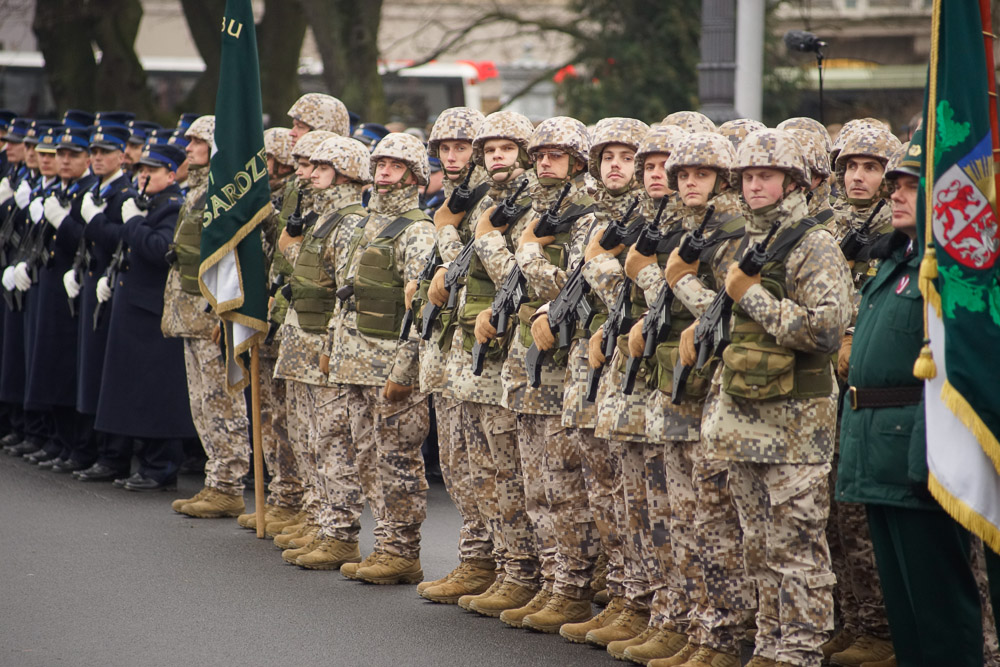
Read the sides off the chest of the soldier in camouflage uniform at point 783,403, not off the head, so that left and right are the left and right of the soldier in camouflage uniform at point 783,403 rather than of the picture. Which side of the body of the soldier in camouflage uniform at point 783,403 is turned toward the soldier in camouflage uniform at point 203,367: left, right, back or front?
right

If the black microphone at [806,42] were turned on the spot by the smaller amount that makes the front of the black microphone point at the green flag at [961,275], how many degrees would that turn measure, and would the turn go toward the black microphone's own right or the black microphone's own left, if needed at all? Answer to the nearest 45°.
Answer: approximately 90° to the black microphone's own left

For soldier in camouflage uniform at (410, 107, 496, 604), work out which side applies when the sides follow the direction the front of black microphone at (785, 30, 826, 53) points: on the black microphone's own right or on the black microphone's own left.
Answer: on the black microphone's own left

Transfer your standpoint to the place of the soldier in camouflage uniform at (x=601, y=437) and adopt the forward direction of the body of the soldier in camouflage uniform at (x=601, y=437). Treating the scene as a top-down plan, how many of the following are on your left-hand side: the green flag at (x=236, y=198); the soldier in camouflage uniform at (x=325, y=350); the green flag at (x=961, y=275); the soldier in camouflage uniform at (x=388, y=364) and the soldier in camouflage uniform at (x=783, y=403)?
2

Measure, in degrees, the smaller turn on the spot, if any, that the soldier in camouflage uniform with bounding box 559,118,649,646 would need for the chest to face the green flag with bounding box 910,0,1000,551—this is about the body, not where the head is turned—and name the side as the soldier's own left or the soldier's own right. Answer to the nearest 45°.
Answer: approximately 90° to the soldier's own left

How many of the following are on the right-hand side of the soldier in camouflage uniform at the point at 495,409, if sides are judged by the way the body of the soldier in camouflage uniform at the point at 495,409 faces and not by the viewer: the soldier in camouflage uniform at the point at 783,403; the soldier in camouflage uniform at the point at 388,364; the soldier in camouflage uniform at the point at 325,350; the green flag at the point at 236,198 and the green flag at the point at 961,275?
3

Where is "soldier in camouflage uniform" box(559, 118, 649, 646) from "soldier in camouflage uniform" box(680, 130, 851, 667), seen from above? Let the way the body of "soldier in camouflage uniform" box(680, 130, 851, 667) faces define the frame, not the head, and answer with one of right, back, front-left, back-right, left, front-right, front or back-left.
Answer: right

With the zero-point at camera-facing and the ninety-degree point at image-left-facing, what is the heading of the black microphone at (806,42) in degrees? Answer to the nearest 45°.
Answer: approximately 90°

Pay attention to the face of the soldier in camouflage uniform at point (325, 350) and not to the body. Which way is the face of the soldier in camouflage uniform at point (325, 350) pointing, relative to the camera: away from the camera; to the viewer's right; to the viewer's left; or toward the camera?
to the viewer's left

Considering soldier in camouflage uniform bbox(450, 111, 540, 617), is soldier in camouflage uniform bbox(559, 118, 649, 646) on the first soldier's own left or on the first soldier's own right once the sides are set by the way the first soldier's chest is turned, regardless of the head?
on the first soldier's own left

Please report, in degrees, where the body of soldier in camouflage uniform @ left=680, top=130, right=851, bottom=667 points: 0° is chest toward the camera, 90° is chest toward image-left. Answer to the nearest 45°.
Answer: approximately 45°

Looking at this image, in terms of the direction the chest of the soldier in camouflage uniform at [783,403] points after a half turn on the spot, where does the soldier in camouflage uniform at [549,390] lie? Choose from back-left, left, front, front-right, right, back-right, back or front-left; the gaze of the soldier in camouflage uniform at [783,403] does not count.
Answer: left

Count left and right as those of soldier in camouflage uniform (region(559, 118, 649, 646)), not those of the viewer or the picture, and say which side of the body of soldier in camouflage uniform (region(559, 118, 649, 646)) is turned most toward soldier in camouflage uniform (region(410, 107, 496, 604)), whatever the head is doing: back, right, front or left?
right
